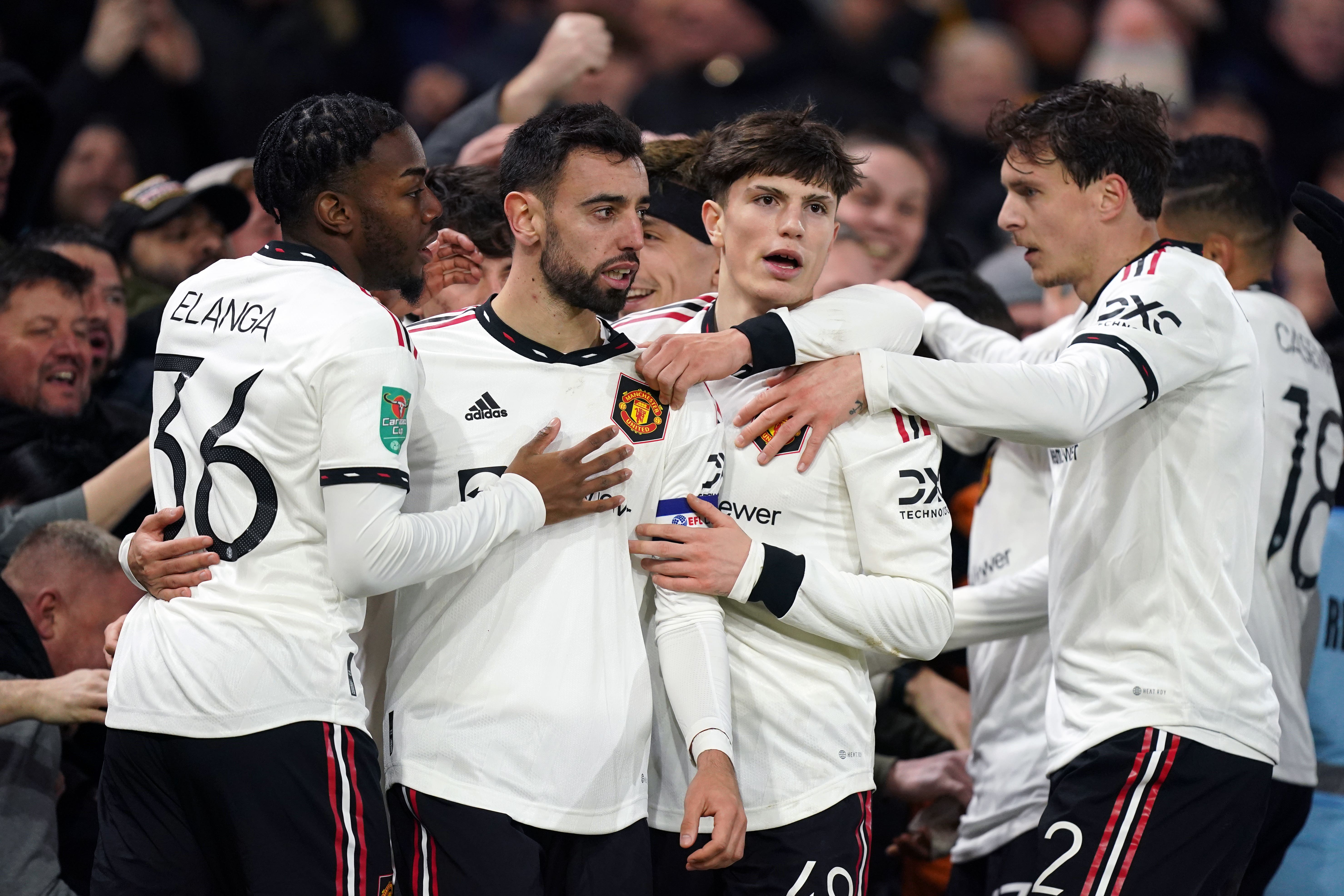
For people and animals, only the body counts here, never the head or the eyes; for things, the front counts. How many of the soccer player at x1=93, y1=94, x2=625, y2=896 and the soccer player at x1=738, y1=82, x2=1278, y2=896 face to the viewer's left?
1

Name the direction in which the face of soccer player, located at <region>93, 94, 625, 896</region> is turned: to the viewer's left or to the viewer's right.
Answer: to the viewer's right

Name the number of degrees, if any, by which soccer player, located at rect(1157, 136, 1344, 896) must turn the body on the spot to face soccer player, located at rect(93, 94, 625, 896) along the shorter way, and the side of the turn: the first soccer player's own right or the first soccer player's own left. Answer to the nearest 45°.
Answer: approximately 90° to the first soccer player's own left

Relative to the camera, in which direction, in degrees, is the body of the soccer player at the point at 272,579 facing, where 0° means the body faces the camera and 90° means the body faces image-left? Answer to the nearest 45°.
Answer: approximately 225°

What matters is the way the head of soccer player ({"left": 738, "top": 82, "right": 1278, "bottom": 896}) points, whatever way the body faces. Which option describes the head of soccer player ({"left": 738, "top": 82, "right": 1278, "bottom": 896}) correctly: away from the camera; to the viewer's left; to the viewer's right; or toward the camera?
to the viewer's left

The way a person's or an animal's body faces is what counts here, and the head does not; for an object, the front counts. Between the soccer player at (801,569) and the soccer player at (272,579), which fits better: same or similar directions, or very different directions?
very different directions

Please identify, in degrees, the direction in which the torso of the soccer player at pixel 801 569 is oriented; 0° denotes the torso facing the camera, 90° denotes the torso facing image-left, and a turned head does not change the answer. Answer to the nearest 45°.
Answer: approximately 45°

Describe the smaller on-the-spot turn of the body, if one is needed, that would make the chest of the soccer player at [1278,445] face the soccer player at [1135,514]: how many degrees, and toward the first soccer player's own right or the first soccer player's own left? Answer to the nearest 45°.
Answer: approximately 135° to the first soccer player's own left

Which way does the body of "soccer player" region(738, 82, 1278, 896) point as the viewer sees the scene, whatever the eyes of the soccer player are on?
to the viewer's left

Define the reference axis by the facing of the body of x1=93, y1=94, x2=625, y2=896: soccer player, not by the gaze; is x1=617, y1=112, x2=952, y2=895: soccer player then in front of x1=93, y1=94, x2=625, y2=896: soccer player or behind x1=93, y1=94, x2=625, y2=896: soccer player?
in front

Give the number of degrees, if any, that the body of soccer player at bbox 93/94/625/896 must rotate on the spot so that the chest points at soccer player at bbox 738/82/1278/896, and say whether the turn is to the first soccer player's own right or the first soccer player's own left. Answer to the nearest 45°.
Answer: approximately 45° to the first soccer player's own right
